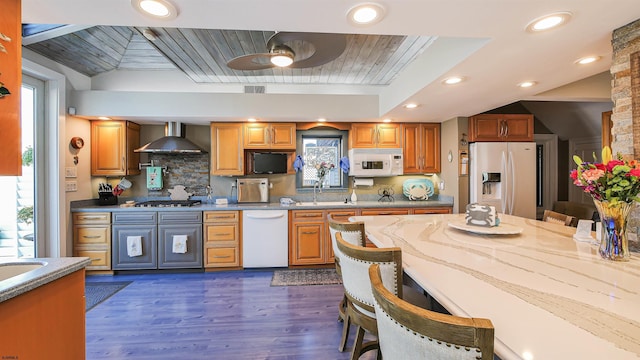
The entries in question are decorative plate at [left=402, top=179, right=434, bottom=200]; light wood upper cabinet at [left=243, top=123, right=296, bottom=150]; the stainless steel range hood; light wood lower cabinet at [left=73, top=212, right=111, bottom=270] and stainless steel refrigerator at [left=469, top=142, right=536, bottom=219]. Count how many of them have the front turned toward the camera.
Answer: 5

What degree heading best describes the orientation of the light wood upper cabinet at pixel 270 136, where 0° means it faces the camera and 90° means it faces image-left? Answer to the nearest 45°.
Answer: approximately 0°

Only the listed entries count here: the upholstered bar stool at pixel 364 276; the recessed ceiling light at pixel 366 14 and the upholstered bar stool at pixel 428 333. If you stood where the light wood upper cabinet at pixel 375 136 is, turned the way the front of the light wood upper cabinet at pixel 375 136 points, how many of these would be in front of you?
3

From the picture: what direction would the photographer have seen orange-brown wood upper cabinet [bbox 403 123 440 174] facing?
facing the viewer

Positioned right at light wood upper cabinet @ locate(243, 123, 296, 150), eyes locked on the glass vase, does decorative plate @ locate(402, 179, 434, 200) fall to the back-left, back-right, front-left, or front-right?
front-left

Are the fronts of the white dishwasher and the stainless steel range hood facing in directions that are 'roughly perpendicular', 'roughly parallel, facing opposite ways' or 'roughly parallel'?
roughly parallel

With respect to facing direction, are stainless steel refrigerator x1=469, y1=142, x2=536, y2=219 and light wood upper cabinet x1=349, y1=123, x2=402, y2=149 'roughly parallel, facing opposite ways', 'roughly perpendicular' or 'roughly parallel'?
roughly parallel

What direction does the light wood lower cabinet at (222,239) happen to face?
toward the camera

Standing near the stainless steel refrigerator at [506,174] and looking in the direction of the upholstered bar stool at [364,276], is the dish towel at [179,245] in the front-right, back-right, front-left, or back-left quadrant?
front-right

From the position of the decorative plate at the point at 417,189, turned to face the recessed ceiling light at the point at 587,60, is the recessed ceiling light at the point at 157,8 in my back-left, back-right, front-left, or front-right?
front-right

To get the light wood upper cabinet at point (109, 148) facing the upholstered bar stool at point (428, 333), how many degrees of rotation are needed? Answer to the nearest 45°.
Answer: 0° — it already faces it

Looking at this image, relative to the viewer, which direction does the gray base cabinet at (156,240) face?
toward the camera

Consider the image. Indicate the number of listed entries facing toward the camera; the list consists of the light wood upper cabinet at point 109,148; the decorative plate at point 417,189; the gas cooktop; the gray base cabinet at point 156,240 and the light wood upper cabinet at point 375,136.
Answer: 5
